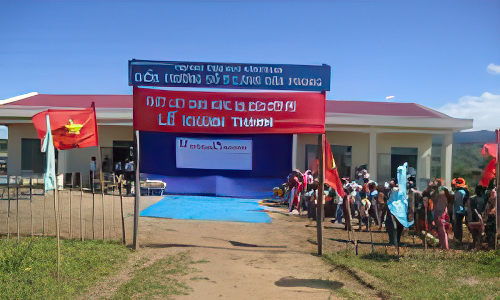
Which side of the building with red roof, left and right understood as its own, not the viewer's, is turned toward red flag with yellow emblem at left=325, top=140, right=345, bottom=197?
front

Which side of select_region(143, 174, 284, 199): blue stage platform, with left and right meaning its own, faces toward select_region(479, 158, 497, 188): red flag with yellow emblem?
left

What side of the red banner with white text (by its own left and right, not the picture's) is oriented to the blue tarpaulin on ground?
back

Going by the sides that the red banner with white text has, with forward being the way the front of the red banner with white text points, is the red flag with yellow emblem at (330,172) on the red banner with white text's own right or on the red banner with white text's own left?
on the red banner with white text's own left

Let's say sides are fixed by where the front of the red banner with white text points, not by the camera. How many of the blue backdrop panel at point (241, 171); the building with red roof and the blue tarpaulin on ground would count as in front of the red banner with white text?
0

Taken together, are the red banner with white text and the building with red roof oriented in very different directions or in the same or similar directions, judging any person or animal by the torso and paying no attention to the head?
same or similar directions

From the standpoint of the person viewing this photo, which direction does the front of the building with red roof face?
facing the viewer

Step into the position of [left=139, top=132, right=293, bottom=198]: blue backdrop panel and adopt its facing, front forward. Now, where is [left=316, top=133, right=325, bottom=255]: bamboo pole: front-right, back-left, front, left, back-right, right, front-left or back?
front-left

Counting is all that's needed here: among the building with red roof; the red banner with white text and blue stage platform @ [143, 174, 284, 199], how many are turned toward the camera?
3

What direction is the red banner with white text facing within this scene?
toward the camera

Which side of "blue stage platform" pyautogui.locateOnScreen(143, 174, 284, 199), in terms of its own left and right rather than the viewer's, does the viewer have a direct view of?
front

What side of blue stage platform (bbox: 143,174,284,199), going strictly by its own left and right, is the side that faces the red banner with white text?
front

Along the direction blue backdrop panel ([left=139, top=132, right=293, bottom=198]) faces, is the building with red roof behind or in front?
behind

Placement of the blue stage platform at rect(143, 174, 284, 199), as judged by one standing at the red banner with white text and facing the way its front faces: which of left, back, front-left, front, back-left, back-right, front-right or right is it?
back

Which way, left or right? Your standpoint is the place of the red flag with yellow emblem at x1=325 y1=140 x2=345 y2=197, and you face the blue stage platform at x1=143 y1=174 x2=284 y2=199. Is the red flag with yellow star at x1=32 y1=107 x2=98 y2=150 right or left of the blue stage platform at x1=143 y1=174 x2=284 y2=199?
left
